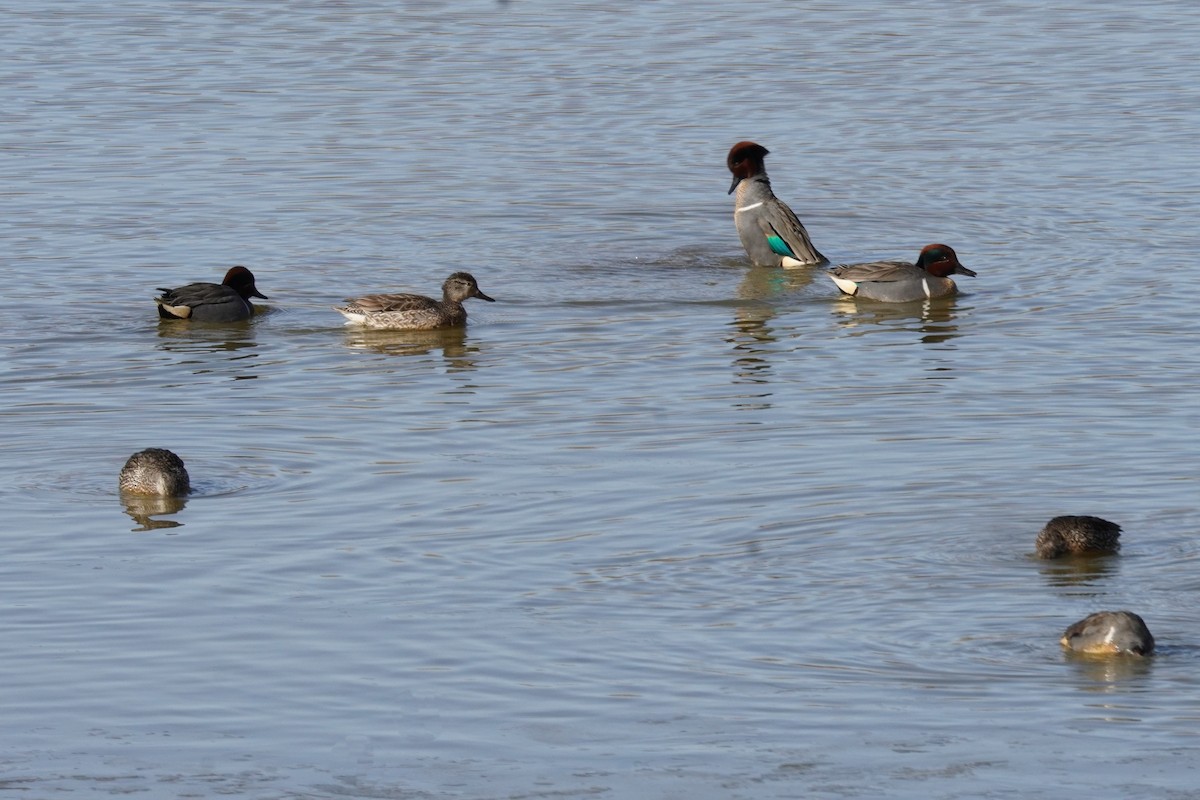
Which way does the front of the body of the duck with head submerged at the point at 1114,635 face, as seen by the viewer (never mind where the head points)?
to the viewer's right

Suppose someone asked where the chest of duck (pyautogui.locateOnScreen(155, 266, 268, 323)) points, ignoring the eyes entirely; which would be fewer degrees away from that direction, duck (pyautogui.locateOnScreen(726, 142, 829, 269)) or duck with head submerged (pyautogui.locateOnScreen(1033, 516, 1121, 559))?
the duck

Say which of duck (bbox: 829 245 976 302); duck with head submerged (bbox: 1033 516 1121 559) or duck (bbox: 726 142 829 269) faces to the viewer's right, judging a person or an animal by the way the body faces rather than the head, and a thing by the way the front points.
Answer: duck (bbox: 829 245 976 302)

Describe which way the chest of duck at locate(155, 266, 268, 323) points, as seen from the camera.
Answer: to the viewer's right

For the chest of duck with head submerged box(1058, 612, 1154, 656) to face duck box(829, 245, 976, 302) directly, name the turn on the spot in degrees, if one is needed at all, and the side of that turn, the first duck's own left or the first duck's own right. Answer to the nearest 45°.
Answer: approximately 90° to the first duck's own left

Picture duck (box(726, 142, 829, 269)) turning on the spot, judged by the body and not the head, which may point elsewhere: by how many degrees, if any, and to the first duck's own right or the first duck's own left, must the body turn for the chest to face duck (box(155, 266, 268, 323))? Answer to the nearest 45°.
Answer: approximately 45° to the first duck's own left

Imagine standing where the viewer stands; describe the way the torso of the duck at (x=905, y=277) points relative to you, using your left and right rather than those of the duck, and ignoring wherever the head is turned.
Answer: facing to the right of the viewer

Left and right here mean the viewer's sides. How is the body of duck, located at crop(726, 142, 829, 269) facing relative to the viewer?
facing to the left of the viewer

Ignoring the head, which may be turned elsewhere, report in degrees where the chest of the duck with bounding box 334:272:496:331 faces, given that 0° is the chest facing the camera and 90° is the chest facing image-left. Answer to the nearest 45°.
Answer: approximately 270°

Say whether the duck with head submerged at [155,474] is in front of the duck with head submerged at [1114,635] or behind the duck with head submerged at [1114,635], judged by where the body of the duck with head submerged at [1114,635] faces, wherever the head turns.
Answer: behind

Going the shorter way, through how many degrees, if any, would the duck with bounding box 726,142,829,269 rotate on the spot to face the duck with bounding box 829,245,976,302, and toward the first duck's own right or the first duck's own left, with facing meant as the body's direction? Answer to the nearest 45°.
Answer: approximately 135° to the first duck's own left

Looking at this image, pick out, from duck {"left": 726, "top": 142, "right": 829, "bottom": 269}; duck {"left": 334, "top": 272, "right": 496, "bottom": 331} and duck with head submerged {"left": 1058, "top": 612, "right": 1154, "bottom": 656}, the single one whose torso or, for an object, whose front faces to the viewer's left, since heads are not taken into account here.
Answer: duck {"left": 726, "top": 142, "right": 829, "bottom": 269}

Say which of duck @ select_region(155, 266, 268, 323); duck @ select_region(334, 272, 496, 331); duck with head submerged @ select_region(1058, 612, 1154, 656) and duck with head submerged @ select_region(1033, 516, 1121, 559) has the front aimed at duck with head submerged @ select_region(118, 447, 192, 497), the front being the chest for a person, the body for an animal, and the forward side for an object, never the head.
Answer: duck with head submerged @ select_region(1033, 516, 1121, 559)

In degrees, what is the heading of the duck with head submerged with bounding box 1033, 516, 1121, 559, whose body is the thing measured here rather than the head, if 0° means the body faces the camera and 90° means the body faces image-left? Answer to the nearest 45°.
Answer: approximately 90°

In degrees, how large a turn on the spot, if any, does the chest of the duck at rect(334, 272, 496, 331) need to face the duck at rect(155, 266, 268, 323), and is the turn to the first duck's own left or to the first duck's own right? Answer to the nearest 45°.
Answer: approximately 180°

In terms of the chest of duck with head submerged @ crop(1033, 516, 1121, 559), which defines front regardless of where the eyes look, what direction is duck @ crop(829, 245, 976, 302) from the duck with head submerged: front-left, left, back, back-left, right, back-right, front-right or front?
right

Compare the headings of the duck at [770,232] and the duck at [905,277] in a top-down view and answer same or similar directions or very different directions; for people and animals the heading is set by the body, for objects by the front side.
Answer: very different directions
